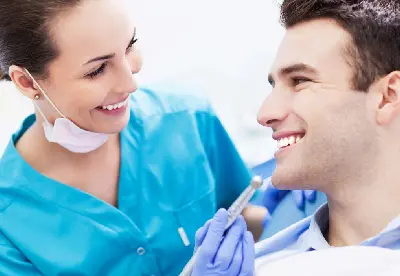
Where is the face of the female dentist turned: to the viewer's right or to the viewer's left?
to the viewer's right

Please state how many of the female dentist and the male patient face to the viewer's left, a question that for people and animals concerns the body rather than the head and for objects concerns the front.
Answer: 1

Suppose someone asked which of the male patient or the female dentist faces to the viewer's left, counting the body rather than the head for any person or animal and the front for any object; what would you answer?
the male patient

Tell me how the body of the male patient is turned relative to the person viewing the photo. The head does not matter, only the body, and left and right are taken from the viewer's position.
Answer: facing to the left of the viewer

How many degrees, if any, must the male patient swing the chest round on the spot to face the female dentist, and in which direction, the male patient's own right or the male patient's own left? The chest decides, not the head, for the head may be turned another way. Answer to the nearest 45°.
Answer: approximately 45° to the male patient's own right

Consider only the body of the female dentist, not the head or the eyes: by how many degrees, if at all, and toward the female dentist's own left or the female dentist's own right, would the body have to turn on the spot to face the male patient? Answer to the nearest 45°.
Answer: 0° — they already face them
